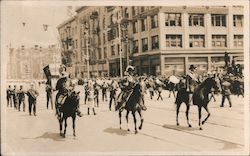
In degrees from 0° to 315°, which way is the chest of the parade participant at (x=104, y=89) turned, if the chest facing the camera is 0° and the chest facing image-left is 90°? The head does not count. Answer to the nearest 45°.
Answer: approximately 0°

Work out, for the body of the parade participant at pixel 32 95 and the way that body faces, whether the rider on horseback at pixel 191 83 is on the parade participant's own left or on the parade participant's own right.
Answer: on the parade participant's own left

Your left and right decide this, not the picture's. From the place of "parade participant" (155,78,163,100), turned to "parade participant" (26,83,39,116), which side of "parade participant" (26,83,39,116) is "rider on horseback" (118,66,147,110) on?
left

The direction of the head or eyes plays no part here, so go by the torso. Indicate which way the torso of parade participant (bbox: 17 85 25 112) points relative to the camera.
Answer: toward the camera

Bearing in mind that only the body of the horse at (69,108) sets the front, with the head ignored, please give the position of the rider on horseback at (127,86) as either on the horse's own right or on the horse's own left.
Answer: on the horse's own left

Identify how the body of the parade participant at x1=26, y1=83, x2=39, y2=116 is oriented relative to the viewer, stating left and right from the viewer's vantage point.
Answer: facing the viewer

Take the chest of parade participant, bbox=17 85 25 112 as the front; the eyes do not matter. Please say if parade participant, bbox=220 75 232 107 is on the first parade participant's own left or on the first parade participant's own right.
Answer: on the first parade participant's own left

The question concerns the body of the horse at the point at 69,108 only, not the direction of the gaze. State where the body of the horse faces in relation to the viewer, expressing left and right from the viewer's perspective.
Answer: facing the viewer and to the right of the viewer

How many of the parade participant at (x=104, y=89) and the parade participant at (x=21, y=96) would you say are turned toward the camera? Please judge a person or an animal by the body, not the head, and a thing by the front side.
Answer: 2

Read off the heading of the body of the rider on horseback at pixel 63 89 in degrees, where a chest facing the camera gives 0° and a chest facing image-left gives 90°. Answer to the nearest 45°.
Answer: approximately 315°
